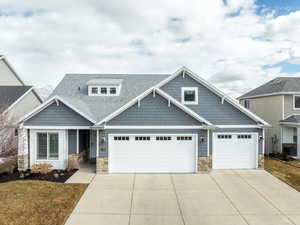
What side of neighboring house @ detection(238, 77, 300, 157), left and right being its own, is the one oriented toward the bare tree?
right

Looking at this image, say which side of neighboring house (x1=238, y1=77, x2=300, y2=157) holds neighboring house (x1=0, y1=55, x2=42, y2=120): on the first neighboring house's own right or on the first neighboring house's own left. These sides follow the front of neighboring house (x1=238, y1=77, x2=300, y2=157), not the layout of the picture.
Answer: on the first neighboring house's own right

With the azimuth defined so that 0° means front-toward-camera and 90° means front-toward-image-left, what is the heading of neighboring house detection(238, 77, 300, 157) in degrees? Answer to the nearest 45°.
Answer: approximately 315°

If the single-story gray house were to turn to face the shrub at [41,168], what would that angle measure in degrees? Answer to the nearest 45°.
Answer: approximately 90° to its right

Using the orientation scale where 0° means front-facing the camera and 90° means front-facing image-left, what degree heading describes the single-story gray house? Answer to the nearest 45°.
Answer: approximately 0°
